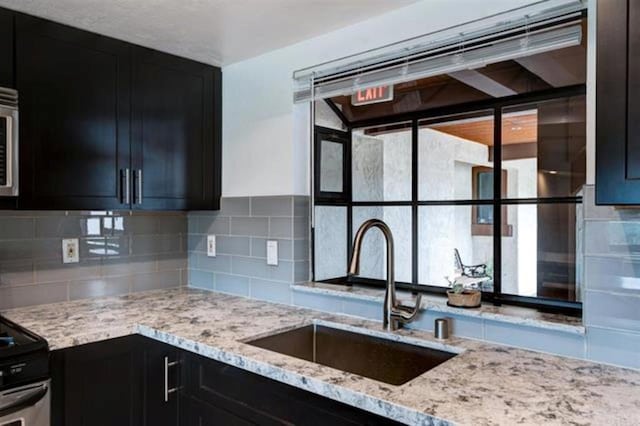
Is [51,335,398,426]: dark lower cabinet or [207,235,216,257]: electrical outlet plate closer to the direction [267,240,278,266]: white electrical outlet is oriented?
the dark lower cabinet

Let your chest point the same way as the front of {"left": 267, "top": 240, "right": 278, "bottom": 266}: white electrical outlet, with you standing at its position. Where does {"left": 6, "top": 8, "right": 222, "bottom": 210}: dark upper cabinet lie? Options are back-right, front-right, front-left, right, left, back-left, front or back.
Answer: front-right

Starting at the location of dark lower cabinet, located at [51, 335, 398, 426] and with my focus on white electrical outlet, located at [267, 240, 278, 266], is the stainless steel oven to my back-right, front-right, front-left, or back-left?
back-left

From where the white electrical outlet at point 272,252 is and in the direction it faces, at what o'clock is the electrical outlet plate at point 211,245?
The electrical outlet plate is roughly at 3 o'clock from the white electrical outlet.

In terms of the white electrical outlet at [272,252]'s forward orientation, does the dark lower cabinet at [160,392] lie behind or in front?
in front

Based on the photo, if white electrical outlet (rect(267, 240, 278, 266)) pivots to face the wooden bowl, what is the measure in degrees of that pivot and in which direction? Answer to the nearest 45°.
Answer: approximately 90° to its left

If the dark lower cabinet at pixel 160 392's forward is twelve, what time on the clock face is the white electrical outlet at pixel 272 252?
The white electrical outlet is roughly at 6 o'clock from the dark lower cabinet.

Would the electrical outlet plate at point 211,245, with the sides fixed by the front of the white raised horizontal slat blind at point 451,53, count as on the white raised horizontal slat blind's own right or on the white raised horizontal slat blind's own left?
on the white raised horizontal slat blind's own right
